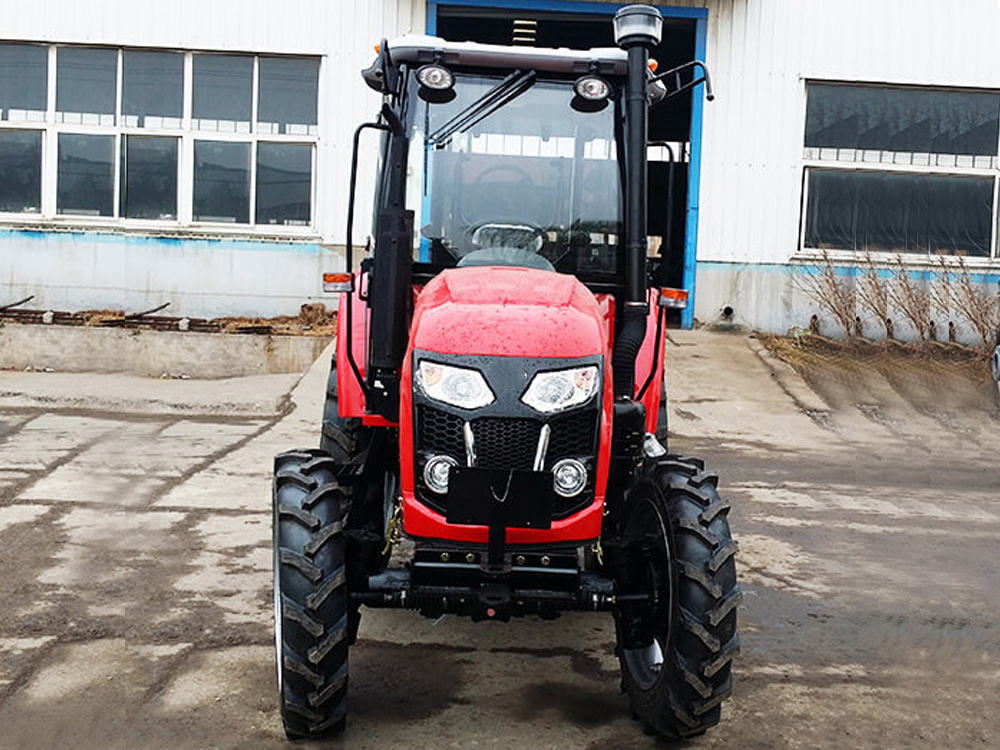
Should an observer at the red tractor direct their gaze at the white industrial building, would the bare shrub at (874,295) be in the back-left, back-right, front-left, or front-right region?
front-right

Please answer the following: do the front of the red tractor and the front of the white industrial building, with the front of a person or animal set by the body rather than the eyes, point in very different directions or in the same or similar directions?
same or similar directions

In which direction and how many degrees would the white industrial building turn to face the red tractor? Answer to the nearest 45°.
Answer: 0° — it already faces it

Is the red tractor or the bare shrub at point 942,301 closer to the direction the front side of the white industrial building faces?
the red tractor

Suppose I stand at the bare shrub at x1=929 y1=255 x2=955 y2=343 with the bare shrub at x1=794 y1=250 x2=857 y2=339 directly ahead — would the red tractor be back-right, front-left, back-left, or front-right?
front-left

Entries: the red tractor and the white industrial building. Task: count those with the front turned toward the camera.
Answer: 2

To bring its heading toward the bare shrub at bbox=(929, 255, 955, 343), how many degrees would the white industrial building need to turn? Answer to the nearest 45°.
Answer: approximately 90° to its left

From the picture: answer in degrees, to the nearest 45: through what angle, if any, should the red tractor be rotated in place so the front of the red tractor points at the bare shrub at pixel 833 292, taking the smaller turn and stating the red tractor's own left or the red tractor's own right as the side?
approximately 180°

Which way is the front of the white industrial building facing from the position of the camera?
facing the viewer

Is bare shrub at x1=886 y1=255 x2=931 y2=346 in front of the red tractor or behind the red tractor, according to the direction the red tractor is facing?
behind

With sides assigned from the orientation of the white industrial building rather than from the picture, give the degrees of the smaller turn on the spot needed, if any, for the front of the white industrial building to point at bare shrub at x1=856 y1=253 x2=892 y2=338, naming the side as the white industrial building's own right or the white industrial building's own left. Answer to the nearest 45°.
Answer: approximately 90° to the white industrial building's own left
